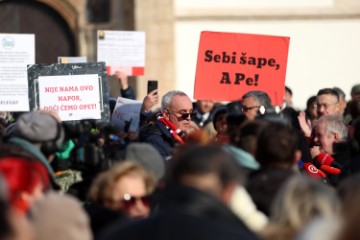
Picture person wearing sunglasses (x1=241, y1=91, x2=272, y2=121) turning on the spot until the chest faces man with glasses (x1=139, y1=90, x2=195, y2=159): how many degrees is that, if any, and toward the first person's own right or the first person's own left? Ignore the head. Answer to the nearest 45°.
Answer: approximately 45° to the first person's own right

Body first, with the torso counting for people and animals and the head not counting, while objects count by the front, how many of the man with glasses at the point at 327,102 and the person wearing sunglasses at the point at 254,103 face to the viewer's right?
0

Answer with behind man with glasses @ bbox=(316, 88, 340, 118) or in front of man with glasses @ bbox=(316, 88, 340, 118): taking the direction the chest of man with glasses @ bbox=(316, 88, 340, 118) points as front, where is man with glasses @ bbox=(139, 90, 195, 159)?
in front

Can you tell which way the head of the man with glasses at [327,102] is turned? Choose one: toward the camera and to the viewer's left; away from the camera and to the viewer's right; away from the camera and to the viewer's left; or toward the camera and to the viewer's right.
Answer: toward the camera and to the viewer's left

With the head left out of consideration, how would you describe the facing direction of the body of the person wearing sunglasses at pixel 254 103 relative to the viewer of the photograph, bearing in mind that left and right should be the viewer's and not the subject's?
facing the viewer and to the left of the viewer

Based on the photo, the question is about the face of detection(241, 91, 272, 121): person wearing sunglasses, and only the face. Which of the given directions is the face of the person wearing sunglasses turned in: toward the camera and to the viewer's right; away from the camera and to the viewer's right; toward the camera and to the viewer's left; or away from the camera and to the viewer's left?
toward the camera and to the viewer's left

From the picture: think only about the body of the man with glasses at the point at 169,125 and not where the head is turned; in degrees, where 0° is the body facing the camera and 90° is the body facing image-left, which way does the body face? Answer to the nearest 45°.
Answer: approximately 315°

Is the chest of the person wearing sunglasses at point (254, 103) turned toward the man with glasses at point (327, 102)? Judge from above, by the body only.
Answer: no

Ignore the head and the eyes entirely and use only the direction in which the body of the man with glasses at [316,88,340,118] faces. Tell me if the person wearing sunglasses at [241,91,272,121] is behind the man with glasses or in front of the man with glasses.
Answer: in front
